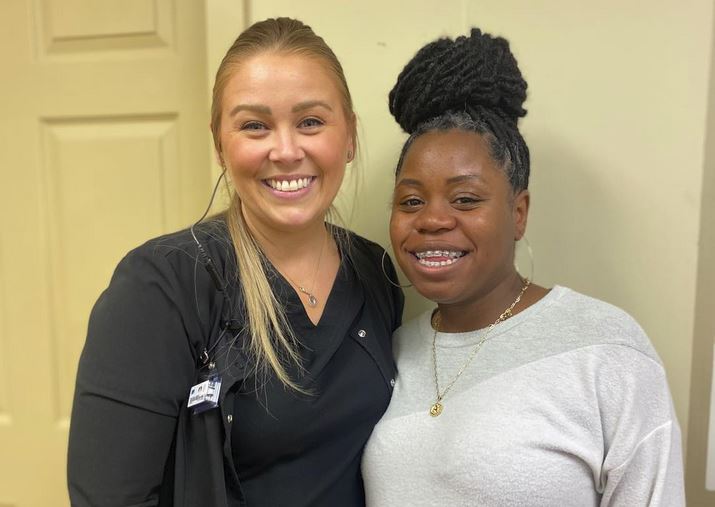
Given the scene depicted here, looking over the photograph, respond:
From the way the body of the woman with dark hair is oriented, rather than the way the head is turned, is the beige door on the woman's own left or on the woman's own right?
on the woman's own right

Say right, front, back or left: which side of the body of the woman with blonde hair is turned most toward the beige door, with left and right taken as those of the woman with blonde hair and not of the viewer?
back

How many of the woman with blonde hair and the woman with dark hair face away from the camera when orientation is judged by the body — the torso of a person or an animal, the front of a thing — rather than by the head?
0

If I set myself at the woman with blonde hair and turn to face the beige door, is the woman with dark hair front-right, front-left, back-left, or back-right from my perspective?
back-right

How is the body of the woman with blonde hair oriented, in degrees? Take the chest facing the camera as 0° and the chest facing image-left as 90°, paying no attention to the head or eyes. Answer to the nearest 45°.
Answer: approximately 315°
